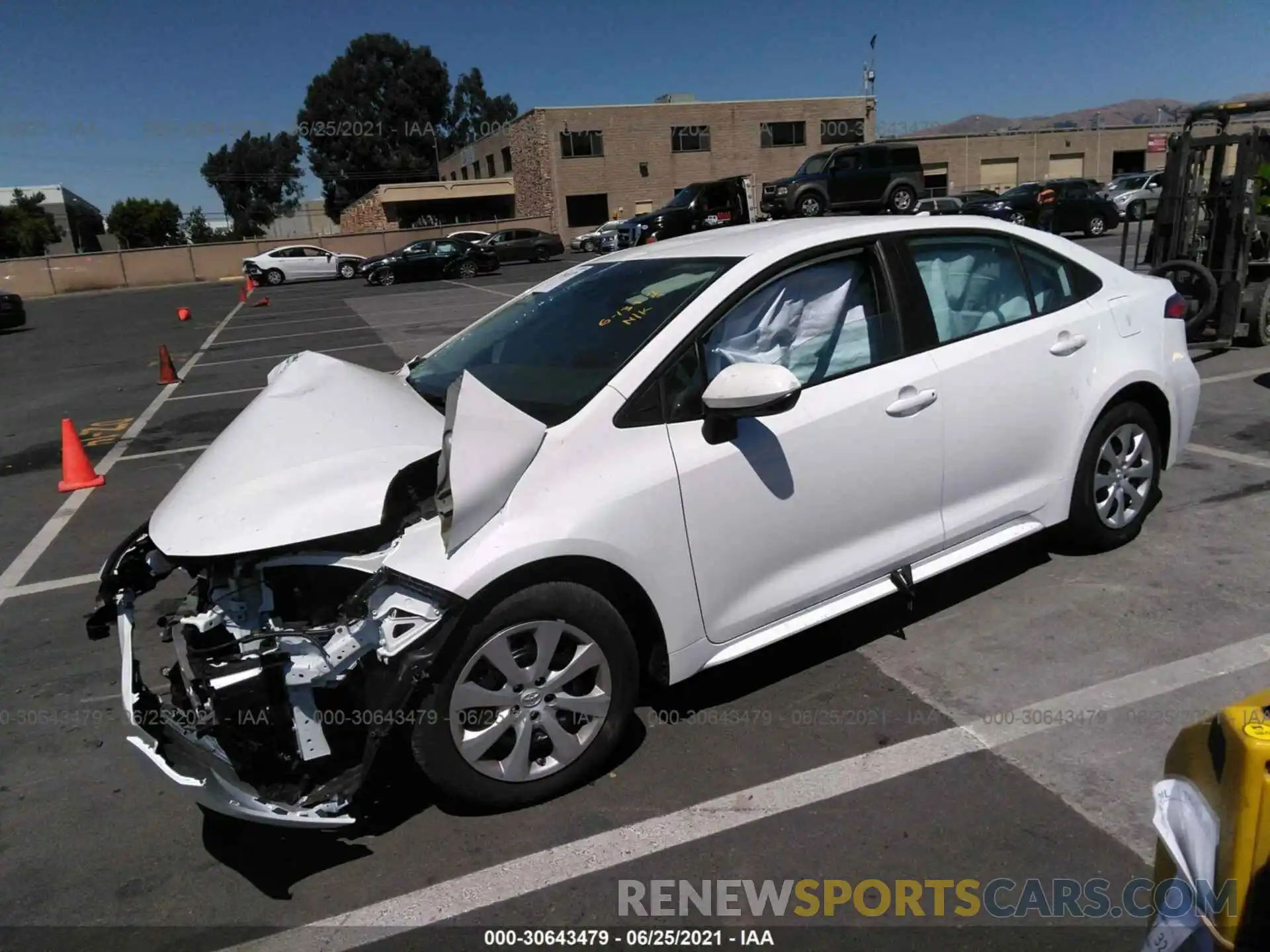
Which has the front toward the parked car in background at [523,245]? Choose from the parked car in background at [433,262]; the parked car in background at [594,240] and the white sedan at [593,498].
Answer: the parked car in background at [594,240]

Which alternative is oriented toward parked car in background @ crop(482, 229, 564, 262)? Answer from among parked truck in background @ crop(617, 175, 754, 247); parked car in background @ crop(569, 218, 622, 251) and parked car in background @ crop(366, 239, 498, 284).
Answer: parked car in background @ crop(569, 218, 622, 251)

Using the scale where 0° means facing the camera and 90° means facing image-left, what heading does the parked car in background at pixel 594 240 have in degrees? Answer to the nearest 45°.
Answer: approximately 45°

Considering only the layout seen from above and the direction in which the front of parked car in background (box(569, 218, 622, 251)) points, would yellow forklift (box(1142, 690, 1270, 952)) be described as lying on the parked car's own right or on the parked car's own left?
on the parked car's own left

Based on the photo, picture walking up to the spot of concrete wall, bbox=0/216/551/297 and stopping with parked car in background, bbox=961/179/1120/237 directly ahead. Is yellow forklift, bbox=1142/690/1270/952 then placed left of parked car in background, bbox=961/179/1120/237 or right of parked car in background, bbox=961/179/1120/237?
right

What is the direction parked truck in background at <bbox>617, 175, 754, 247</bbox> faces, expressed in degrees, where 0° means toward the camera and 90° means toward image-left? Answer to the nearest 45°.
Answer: approximately 45°

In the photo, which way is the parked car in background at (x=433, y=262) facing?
to the viewer's left

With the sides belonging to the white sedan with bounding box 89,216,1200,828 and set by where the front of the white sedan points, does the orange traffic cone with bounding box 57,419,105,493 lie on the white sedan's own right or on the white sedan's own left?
on the white sedan's own right

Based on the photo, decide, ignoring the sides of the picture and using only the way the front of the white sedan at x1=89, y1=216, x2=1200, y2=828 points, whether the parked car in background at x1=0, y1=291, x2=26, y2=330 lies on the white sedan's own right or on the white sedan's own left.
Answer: on the white sedan's own right
